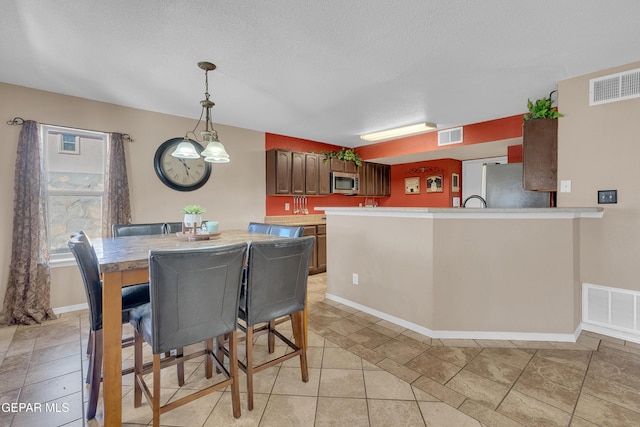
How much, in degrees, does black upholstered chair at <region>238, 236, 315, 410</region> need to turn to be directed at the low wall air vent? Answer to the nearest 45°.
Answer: approximately 135° to its right

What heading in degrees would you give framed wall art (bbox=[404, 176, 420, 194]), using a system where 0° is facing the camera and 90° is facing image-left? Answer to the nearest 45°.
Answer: approximately 45°

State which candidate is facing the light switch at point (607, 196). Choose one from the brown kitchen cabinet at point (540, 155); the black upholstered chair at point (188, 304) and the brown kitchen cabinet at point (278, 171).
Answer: the brown kitchen cabinet at point (278, 171)

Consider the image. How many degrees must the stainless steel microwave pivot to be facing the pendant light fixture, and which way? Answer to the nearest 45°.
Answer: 0° — it already faces it

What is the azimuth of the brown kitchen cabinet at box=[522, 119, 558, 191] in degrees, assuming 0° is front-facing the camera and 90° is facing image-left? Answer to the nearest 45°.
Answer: approximately 90°

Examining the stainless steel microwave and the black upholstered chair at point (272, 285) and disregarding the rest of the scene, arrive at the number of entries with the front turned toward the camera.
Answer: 1

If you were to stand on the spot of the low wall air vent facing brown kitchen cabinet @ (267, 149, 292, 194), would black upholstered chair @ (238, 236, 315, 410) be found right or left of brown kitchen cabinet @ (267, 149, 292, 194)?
left

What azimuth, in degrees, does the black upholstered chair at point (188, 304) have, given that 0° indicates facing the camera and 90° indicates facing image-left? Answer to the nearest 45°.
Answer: approximately 135°

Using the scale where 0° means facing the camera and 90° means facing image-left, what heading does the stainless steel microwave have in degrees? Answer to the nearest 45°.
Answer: approximately 0°

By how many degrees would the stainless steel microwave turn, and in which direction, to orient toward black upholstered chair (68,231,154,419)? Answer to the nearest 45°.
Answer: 0° — it already faces it

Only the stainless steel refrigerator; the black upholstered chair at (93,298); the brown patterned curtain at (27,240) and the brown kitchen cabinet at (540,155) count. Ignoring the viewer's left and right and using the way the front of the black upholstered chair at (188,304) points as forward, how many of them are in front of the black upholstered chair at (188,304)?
2
